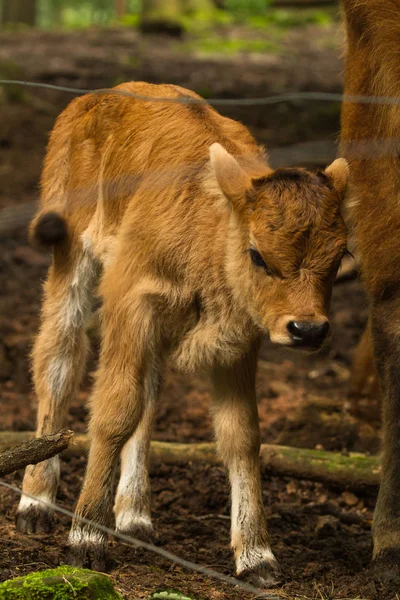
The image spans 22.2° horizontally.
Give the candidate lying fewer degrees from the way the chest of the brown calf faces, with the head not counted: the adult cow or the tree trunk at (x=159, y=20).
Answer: the adult cow

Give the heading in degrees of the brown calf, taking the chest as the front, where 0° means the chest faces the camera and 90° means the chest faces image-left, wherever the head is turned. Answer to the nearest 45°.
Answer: approximately 315°

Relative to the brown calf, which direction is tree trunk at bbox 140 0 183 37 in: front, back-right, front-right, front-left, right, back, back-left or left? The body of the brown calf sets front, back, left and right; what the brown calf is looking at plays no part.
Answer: back-left
